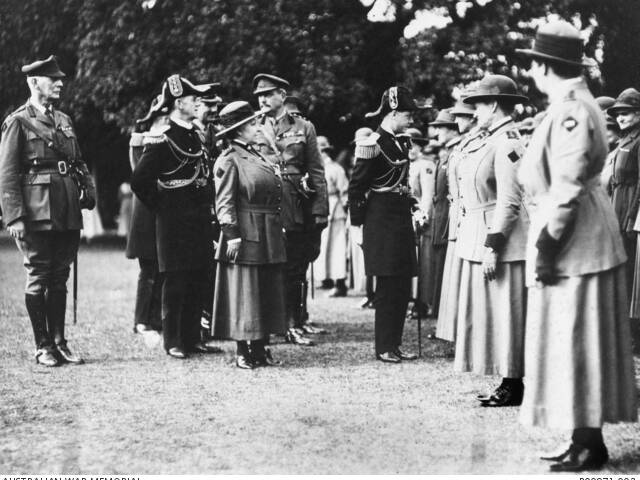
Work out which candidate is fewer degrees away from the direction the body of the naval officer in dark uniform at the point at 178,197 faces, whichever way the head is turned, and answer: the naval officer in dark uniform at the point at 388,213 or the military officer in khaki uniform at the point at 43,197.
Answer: the naval officer in dark uniform

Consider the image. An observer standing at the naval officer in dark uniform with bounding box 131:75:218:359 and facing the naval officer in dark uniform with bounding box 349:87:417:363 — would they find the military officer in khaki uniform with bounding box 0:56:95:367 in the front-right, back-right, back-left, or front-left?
back-right

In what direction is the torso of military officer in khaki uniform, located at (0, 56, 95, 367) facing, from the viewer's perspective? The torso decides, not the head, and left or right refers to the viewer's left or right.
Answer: facing the viewer and to the right of the viewer

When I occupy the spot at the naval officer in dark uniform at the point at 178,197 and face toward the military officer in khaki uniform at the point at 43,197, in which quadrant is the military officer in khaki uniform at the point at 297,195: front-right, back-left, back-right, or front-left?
back-right

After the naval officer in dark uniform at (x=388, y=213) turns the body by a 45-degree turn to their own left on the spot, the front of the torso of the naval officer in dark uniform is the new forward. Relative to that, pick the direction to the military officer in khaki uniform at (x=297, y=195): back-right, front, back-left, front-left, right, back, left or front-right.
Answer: back-left

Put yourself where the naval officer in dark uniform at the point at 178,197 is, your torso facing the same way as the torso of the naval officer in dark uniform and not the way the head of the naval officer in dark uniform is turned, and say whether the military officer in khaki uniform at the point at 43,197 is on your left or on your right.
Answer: on your right

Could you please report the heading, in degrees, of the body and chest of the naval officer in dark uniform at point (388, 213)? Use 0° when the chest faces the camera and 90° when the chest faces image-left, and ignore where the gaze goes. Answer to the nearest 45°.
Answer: approximately 315°

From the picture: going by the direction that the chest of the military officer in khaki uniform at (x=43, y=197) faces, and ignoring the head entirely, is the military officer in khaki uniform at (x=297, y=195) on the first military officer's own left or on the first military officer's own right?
on the first military officer's own left

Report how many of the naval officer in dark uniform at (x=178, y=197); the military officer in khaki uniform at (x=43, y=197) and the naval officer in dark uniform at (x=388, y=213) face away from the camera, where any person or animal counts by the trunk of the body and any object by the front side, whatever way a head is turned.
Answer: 0

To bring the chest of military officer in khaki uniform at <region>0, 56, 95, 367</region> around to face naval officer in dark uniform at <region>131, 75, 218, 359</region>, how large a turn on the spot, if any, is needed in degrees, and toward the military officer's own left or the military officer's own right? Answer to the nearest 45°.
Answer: approximately 45° to the military officer's own left

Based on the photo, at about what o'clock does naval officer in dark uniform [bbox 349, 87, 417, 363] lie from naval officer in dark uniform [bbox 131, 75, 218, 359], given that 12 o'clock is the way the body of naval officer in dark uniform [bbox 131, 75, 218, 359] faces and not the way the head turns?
naval officer in dark uniform [bbox 349, 87, 417, 363] is roughly at 11 o'clock from naval officer in dark uniform [bbox 131, 75, 218, 359].

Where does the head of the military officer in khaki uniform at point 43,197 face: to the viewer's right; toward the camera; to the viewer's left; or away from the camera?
to the viewer's right

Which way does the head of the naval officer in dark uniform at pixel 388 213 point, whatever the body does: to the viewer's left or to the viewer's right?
to the viewer's right

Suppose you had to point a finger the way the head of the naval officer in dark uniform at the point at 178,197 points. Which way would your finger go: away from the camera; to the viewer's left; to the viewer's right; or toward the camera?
to the viewer's right

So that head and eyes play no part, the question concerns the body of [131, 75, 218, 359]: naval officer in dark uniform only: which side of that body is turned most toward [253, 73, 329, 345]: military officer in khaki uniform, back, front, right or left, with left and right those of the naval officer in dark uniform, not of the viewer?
left
